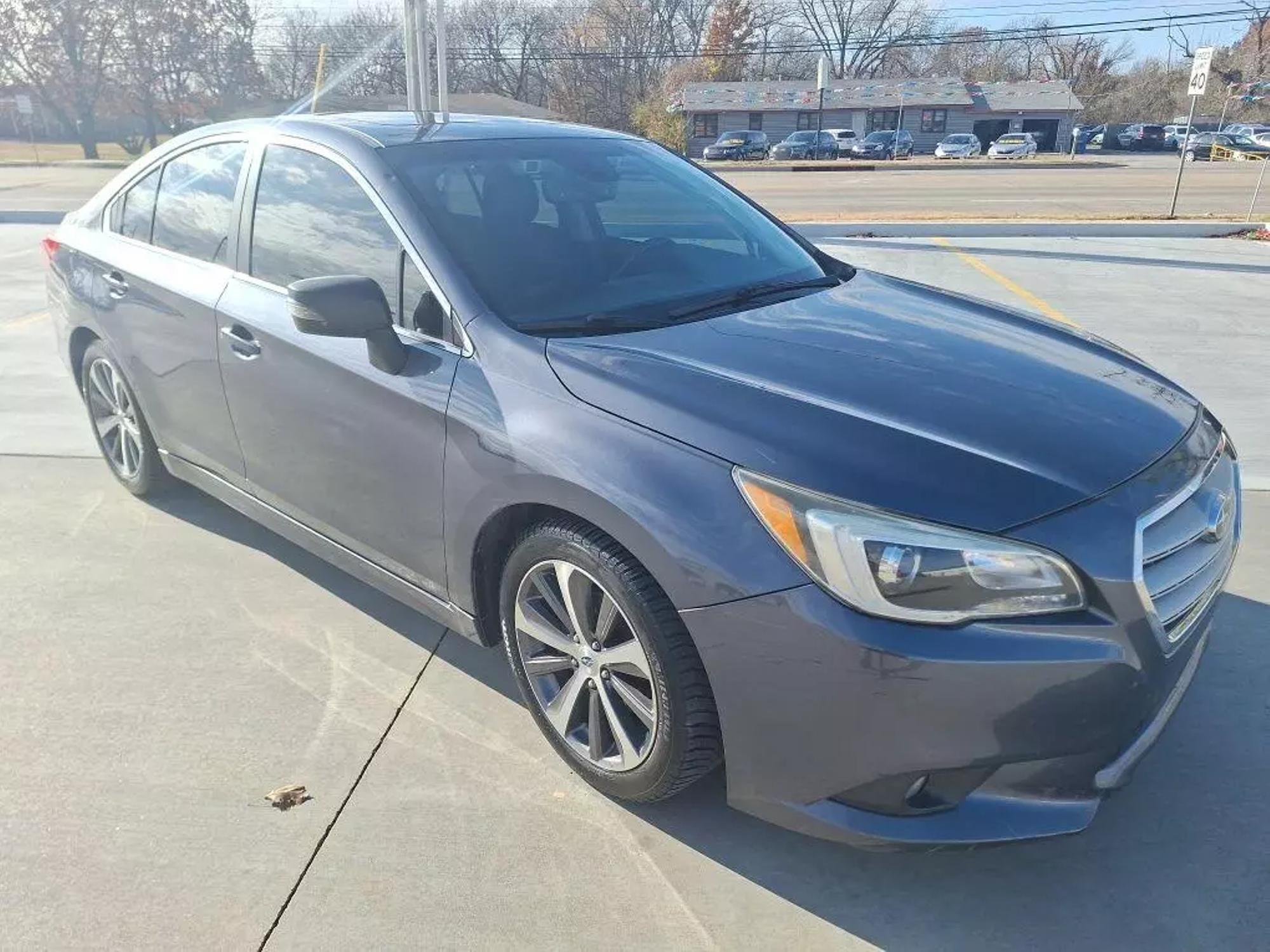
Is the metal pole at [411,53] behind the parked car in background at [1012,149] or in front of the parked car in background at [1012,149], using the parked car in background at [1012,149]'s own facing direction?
in front

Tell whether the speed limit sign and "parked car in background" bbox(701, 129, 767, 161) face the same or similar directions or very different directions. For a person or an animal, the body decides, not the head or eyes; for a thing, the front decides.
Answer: same or similar directions

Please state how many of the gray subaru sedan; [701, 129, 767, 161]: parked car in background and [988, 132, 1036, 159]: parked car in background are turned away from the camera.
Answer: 0

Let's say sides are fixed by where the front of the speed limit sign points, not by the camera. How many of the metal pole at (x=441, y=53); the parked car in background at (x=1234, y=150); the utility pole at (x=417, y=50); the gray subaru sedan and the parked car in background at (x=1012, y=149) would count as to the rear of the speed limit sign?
2

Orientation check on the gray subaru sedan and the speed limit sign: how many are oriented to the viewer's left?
0

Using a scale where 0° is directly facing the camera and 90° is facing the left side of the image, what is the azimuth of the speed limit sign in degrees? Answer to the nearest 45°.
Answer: approximately 0°

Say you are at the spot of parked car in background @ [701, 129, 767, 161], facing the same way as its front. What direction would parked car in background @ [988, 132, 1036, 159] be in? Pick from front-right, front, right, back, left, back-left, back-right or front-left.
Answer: back-left

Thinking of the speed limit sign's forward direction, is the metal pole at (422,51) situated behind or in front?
in front

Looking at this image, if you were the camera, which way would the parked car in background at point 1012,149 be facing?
facing the viewer and to the left of the viewer

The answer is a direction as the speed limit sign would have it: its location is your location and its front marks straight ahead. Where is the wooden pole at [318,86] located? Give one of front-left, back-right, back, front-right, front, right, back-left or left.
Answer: front-right

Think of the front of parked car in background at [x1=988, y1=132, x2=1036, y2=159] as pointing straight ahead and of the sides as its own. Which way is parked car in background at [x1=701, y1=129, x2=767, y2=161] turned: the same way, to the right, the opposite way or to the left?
the same way

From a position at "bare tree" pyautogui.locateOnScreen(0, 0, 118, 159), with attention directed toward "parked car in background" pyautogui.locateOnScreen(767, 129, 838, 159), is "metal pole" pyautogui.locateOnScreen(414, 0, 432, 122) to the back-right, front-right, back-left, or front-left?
front-right
